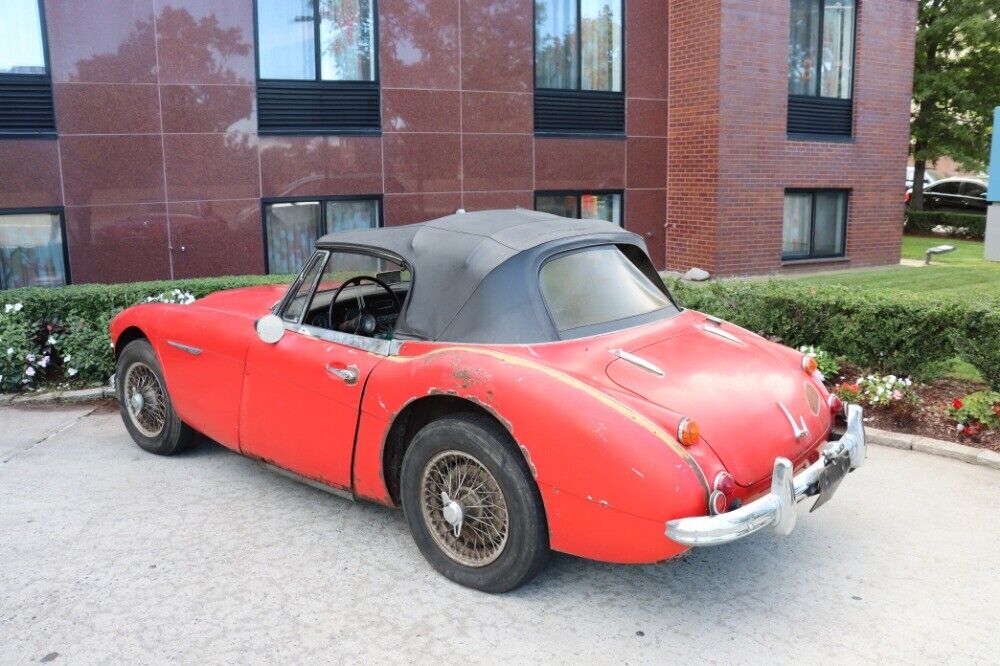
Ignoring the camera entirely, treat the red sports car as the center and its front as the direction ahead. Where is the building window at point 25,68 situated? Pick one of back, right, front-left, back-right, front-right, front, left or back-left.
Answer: front

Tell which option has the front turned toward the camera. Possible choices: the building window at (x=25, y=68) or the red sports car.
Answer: the building window

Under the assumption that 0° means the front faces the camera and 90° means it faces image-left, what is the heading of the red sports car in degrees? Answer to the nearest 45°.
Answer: approximately 135°

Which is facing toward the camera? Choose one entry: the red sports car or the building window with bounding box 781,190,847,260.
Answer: the building window

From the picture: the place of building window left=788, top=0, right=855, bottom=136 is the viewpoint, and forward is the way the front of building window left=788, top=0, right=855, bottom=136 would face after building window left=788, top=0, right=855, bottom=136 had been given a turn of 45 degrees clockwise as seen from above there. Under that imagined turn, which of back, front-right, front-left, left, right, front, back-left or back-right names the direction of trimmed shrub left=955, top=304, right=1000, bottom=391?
front-left

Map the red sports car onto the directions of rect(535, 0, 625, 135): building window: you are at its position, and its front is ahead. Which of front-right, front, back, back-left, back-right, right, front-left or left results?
front

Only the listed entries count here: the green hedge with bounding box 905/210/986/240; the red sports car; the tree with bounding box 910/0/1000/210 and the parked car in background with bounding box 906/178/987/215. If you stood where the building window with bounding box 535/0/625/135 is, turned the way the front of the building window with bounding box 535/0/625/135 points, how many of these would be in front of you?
1

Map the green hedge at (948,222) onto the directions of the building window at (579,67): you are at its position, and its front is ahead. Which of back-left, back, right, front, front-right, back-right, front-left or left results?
back-left

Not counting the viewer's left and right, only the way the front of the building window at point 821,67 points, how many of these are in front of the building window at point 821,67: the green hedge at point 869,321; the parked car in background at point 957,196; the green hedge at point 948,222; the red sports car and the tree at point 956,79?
2

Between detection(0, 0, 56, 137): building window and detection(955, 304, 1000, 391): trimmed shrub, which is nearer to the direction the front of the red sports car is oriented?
the building window

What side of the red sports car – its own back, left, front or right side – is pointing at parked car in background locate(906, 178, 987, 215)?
right

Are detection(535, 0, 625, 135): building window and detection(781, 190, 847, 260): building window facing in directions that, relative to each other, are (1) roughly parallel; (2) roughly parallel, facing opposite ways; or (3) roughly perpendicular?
roughly parallel

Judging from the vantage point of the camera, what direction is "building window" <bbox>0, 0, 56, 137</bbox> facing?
facing the viewer

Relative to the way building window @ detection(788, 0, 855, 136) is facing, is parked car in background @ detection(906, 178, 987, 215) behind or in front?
behind

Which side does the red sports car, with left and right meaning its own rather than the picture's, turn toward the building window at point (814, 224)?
right

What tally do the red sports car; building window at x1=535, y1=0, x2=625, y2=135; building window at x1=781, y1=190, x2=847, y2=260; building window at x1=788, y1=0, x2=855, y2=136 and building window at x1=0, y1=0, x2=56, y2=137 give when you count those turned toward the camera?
4

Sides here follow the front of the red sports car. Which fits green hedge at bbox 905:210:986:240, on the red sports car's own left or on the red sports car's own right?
on the red sports car's own right

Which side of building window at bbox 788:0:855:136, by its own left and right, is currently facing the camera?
front

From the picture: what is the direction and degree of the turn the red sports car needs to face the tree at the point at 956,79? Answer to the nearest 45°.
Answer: approximately 90° to its right
